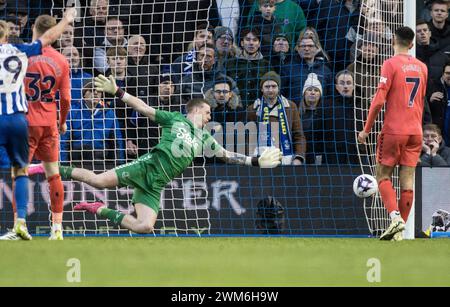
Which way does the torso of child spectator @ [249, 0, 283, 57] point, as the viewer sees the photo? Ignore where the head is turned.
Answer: toward the camera

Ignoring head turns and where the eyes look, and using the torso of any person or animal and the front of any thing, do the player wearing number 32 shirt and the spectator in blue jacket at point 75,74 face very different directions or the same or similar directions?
very different directions

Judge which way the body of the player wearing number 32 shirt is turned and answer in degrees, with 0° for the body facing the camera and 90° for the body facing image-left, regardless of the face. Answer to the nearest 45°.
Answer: approximately 180°

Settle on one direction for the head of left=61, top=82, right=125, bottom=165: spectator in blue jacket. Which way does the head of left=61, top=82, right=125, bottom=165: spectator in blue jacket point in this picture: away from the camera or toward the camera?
toward the camera

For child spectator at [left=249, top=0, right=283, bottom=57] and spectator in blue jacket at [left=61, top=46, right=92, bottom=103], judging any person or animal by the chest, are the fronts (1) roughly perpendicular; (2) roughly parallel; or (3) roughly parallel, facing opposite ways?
roughly parallel

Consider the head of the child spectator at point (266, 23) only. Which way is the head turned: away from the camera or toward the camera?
toward the camera

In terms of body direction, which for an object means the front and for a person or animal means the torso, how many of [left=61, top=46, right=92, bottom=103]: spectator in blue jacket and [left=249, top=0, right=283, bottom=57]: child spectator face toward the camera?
2

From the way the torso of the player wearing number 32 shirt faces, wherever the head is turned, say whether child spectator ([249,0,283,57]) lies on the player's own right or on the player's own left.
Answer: on the player's own right

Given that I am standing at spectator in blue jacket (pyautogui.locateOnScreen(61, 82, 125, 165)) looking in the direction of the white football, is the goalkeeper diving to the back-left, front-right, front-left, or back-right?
front-right

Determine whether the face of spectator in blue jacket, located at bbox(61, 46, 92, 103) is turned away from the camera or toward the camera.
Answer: toward the camera

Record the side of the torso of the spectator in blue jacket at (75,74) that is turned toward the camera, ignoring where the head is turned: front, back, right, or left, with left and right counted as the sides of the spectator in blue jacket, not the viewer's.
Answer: front

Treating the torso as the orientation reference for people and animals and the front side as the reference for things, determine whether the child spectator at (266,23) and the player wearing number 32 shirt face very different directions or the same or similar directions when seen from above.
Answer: very different directions
